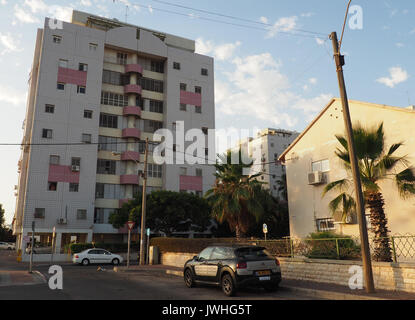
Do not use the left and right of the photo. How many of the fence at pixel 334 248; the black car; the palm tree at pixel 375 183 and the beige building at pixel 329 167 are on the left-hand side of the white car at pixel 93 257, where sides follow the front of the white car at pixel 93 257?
0

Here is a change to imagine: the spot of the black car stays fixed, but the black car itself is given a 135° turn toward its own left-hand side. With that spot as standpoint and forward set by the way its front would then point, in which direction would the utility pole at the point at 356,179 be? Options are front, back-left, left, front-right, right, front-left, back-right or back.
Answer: left

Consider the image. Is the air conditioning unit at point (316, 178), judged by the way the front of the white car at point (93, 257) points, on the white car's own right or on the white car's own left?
on the white car's own right

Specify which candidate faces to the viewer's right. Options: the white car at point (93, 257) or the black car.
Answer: the white car

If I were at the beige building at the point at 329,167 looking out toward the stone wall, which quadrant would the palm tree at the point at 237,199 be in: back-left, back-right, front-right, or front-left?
back-right

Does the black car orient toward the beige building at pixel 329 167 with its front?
no

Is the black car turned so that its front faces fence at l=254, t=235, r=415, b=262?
no

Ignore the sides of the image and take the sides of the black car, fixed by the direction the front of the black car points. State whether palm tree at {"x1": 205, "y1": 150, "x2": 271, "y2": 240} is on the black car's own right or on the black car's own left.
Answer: on the black car's own right

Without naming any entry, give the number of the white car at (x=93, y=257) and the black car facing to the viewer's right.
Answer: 1

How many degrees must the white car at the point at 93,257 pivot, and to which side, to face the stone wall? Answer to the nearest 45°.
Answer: approximately 45° to its right
